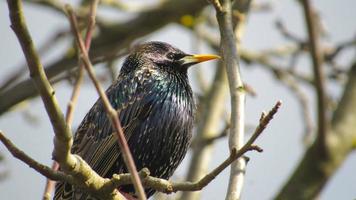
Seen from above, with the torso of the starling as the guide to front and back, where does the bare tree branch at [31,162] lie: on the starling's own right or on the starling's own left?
on the starling's own right

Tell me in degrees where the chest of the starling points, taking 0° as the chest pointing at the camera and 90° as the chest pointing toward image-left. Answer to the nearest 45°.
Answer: approximately 270°
